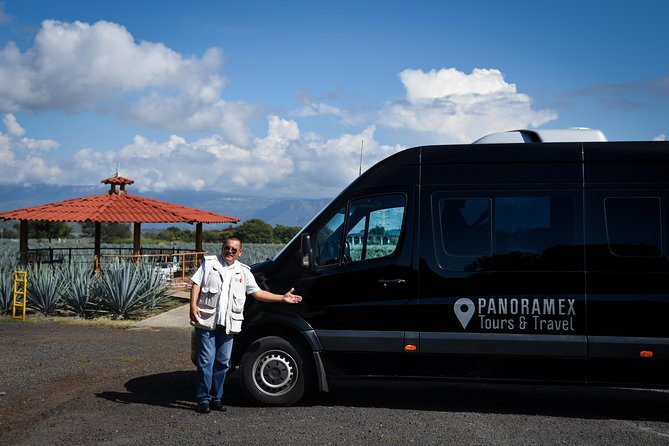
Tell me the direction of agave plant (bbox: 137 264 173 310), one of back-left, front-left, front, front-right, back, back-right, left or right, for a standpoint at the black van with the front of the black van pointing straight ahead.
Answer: front-right

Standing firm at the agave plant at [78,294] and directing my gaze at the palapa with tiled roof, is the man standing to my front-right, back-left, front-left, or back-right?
back-right

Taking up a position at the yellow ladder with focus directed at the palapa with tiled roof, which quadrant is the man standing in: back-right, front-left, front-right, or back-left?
back-right

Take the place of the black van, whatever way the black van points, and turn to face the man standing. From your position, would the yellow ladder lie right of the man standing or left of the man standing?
right

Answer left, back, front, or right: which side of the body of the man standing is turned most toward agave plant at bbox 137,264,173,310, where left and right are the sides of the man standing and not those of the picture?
back

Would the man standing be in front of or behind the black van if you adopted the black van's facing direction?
in front

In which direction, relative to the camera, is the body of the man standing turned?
toward the camera

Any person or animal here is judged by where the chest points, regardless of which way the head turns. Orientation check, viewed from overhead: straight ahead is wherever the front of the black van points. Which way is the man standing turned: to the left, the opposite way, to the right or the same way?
to the left

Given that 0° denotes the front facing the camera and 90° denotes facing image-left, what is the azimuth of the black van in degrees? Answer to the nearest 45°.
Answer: approximately 90°

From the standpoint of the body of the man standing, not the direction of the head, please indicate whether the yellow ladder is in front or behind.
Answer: behind

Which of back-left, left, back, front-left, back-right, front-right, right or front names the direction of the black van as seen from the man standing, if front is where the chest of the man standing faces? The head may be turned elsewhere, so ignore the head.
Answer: left

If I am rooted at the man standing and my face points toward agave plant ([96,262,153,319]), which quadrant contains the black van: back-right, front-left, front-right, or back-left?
back-right
